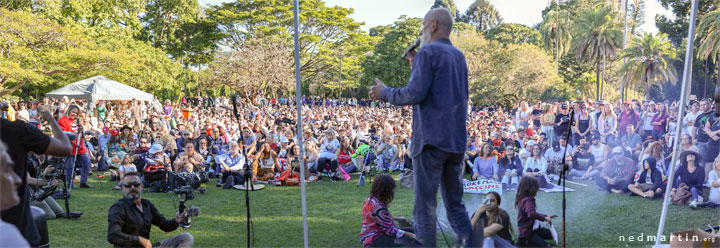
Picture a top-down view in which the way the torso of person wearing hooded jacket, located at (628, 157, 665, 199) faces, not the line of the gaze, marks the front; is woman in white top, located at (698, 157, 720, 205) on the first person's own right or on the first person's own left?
on the first person's own left

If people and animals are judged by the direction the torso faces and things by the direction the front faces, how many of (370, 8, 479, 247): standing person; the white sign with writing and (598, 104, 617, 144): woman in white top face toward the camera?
2

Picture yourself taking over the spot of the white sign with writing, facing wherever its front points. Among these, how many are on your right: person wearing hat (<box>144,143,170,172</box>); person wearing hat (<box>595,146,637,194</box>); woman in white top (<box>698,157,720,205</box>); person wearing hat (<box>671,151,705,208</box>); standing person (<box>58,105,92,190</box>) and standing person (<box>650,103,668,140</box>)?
2

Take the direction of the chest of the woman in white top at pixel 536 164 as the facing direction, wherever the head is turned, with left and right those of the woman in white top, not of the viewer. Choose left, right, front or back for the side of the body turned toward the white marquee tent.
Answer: right

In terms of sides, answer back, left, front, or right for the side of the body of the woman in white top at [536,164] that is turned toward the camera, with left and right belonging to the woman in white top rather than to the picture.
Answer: front

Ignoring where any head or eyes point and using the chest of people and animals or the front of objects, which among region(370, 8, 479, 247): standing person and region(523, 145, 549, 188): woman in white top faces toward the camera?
the woman in white top

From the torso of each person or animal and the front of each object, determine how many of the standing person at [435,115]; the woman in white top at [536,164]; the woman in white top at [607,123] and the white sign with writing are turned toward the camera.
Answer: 3

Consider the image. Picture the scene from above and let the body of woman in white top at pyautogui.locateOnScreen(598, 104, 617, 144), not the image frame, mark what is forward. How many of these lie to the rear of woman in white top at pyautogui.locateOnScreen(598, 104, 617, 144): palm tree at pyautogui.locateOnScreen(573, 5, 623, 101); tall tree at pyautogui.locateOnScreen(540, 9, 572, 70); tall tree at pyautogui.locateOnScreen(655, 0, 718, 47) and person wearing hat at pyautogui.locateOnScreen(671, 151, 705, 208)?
3

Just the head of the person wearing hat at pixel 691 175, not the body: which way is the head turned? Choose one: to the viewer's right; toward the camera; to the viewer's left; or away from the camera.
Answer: toward the camera

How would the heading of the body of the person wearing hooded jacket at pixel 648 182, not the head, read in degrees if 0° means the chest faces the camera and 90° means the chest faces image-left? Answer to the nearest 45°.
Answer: approximately 45°

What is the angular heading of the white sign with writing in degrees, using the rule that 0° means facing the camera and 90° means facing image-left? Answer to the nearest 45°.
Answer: approximately 0°

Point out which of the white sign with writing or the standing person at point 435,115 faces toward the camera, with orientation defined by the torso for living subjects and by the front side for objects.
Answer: the white sign with writing

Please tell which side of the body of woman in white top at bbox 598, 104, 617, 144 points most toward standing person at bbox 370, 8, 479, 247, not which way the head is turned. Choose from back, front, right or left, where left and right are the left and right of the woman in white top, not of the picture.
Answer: front

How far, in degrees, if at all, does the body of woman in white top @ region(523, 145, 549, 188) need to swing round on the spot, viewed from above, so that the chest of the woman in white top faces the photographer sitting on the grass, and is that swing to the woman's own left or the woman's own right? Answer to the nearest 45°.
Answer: approximately 45° to the woman's own right

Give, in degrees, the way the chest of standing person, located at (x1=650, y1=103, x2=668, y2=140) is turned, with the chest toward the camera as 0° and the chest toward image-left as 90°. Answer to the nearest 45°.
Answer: approximately 45°

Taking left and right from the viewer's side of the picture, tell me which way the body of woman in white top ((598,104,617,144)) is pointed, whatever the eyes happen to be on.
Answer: facing the viewer

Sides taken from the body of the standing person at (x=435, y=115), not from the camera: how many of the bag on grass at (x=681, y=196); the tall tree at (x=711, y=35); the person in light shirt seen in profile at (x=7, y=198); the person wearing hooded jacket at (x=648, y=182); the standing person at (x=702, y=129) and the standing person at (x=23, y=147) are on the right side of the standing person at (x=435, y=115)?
4

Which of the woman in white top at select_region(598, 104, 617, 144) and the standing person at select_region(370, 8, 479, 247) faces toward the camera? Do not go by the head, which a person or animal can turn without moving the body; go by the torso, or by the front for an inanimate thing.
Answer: the woman in white top

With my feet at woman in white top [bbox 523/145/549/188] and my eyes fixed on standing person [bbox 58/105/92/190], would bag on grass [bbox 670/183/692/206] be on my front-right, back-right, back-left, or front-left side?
back-left
